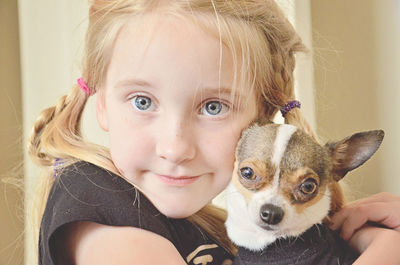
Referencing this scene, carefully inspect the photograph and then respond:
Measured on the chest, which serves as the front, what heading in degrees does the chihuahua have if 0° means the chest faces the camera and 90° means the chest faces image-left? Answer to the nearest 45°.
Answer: approximately 0°
